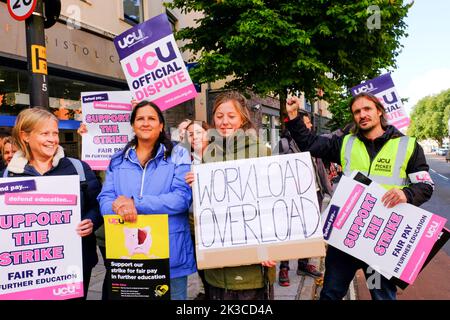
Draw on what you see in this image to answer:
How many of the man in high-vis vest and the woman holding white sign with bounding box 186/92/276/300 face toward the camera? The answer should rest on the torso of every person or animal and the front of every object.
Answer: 2

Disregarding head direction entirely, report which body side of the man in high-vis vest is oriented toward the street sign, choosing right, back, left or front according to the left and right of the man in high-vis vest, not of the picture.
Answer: right

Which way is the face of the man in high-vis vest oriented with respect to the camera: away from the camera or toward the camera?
toward the camera

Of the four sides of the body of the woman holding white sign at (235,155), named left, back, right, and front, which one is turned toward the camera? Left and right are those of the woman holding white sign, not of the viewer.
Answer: front

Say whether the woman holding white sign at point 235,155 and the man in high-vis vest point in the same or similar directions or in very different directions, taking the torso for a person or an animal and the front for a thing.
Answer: same or similar directions

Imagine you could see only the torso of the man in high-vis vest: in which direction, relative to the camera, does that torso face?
toward the camera

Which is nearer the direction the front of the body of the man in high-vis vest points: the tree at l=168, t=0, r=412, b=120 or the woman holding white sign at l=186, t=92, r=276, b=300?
the woman holding white sign

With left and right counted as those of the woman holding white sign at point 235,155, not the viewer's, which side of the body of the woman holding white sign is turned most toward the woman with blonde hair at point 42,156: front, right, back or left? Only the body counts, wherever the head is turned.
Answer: right

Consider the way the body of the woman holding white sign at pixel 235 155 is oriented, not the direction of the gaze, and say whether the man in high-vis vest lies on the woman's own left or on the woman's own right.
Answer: on the woman's own left

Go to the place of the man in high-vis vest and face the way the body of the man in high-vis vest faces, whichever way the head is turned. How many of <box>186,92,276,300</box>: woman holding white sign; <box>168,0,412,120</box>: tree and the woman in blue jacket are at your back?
1

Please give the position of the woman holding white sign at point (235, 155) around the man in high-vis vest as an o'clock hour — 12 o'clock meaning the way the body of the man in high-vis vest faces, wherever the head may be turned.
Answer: The woman holding white sign is roughly at 2 o'clock from the man in high-vis vest.

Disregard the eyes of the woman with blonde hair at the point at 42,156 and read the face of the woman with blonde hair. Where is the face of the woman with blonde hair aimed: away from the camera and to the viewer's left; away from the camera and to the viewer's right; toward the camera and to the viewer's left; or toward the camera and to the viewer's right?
toward the camera and to the viewer's right

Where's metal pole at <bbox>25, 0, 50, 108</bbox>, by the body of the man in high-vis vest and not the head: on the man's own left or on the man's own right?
on the man's own right
